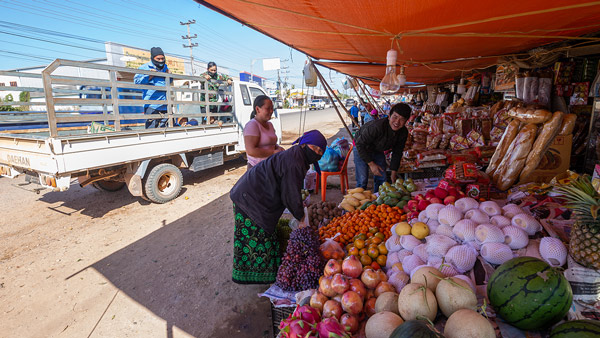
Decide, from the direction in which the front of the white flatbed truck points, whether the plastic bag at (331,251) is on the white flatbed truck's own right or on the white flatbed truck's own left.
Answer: on the white flatbed truck's own right

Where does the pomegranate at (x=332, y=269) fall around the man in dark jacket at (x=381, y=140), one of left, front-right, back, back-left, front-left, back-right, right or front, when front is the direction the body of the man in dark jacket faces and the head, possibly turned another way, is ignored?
front-right

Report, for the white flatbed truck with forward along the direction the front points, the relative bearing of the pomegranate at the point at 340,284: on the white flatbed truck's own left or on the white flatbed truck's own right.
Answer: on the white flatbed truck's own right

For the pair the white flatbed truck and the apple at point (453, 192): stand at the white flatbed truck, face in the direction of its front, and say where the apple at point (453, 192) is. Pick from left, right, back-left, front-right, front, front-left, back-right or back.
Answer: right

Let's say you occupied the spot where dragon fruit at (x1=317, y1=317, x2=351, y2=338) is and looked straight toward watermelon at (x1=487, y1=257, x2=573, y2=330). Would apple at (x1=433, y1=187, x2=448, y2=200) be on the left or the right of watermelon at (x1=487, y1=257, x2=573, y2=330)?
left

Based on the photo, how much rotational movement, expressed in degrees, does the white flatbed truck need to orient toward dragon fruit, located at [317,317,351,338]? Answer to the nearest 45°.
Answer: approximately 135° to its right

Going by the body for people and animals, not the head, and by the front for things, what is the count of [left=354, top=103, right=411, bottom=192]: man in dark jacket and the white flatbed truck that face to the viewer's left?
0

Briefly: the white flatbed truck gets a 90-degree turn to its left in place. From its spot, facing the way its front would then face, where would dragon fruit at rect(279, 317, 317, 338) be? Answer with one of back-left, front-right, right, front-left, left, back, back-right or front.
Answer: back-left

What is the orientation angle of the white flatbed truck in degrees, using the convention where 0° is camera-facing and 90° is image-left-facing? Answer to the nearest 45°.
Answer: approximately 225°

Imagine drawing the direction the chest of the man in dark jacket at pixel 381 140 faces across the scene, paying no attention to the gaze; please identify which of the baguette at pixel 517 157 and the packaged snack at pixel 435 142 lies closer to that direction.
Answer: the baguette

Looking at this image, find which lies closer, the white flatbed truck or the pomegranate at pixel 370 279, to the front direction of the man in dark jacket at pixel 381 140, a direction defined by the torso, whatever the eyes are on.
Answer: the pomegranate

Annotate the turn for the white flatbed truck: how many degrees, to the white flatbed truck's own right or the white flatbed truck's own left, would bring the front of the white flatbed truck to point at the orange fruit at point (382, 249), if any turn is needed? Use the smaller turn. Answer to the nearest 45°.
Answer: approximately 90° to the white flatbed truck's own right

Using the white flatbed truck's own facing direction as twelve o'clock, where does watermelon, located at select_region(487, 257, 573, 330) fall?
The watermelon is roughly at 4 o'clock from the white flatbed truck.
